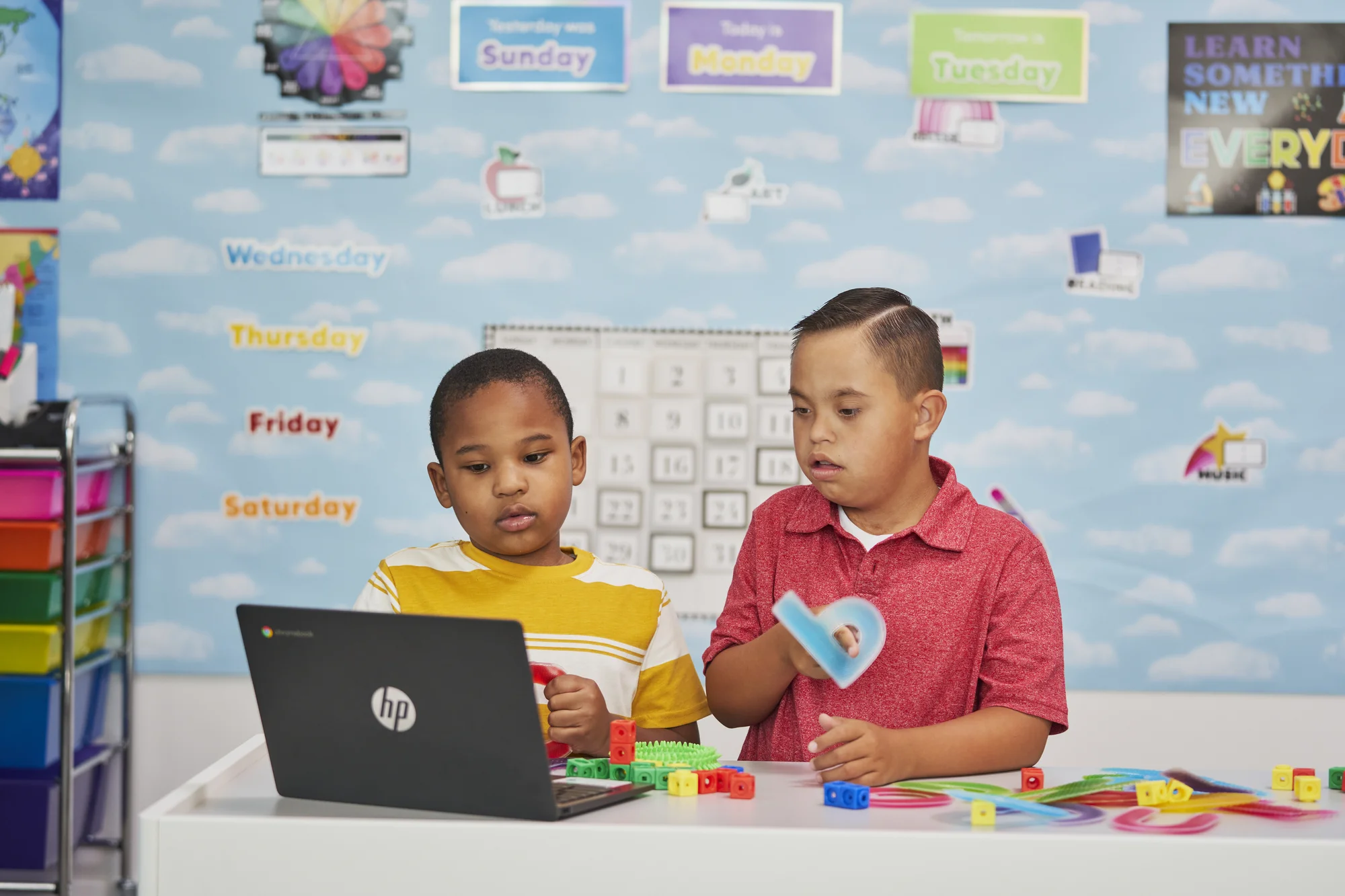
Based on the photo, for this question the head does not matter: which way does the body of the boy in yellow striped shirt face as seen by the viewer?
toward the camera

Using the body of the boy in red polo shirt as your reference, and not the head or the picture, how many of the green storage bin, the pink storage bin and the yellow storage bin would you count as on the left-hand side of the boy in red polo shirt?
0

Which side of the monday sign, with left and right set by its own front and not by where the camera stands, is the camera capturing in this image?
front

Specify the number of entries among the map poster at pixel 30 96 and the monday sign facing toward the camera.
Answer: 2

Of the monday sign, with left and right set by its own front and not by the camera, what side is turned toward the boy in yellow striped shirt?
front

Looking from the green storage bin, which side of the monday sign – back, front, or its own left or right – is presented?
right

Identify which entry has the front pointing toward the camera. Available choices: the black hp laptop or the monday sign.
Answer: the monday sign

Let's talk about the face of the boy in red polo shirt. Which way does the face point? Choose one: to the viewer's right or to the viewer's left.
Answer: to the viewer's left

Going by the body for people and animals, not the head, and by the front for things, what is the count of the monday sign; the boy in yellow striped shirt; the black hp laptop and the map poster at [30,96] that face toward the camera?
3

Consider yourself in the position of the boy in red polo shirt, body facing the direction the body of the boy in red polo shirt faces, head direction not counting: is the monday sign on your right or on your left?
on your right

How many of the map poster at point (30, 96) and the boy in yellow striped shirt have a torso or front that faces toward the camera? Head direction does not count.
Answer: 2

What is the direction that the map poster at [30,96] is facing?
toward the camera

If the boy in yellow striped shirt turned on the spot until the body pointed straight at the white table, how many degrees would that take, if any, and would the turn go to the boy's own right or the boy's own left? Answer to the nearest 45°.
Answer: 0° — they already face it

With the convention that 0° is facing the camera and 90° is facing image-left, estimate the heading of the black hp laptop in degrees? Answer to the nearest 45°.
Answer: approximately 225°
